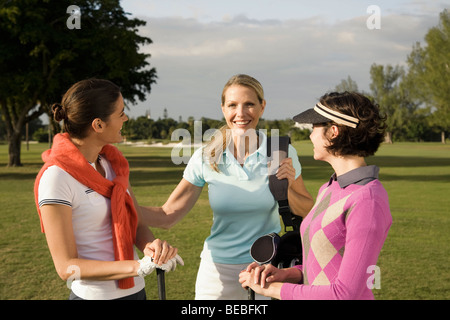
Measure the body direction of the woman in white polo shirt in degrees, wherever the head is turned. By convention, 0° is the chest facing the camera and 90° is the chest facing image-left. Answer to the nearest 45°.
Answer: approximately 315°

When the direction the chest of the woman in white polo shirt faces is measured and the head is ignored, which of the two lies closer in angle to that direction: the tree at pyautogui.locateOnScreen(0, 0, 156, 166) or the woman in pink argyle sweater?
the woman in pink argyle sweater

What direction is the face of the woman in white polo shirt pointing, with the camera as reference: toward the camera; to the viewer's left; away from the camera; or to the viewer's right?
to the viewer's right

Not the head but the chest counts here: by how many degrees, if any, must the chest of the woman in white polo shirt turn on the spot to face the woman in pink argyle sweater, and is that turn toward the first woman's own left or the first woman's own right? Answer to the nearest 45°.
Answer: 0° — they already face them

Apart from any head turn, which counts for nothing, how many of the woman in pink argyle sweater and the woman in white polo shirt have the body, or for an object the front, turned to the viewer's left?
1

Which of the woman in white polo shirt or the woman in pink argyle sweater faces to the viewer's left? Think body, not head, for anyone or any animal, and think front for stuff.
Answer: the woman in pink argyle sweater

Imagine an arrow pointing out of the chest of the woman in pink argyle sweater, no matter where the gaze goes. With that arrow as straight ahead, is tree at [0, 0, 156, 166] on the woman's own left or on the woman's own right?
on the woman's own right

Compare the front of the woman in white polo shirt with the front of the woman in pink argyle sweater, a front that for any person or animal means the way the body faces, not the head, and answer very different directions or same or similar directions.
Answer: very different directions

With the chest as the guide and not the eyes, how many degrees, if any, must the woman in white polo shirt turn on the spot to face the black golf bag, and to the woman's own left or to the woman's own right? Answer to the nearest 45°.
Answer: approximately 45° to the woman's own left

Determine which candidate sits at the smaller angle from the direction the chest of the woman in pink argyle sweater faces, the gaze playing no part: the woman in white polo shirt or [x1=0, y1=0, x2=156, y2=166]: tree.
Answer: the woman in white polo shirt

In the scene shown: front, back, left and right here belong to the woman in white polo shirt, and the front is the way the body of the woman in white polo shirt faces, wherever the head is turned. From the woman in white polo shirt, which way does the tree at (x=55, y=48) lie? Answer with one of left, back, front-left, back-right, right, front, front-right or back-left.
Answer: back-left

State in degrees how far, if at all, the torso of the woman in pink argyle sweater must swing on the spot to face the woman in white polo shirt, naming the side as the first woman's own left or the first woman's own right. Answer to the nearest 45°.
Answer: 0° — they already face them

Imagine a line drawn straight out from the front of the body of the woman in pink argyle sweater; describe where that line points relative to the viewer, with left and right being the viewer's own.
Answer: facing to the left of the viewer
